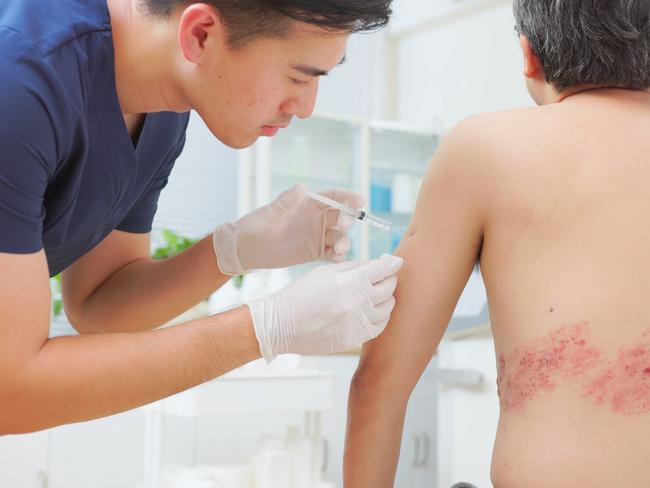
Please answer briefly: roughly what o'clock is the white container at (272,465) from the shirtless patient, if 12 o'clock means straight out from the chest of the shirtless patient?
The white container is roughly at 11 o'clock from the shirtless patient.

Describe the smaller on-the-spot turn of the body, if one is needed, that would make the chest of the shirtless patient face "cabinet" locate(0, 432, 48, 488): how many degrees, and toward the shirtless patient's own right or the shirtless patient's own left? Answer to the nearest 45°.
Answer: approximately 45° to the shirtless patient's own left

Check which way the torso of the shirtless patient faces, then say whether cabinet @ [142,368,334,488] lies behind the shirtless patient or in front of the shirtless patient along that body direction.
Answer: in front

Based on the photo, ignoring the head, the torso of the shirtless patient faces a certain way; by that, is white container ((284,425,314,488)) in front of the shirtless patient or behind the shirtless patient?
in front

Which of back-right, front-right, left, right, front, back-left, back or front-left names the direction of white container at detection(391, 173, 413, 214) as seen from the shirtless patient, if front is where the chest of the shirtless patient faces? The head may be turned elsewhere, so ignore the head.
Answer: front

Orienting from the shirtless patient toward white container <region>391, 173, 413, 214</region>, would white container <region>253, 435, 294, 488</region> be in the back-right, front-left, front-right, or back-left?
front-left

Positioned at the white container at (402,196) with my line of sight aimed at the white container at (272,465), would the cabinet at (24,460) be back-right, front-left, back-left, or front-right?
front-right

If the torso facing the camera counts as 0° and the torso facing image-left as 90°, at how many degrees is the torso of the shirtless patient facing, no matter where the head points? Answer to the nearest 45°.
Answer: approximately 180°
